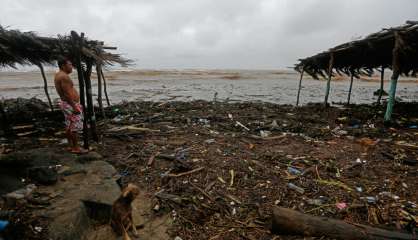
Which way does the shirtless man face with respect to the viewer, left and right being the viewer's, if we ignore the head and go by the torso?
facing to the right of the viewer

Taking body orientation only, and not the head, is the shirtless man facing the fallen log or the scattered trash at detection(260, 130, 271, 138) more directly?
the scattered trash

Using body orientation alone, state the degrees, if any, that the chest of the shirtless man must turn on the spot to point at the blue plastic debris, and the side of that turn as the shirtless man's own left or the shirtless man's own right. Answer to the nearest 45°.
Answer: approximately 90° to the shirtless man's own right

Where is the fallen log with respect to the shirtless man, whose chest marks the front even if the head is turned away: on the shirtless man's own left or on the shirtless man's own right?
on the shirtless man's own right
